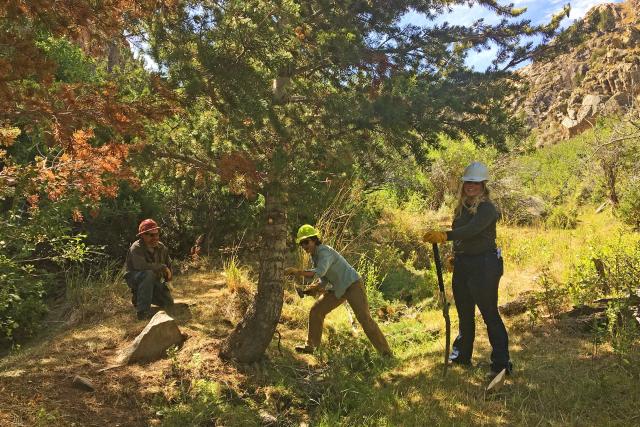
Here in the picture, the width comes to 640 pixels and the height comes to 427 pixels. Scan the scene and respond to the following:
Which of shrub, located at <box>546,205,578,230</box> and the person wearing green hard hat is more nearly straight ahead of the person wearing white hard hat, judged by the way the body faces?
the person wearing green hard hat

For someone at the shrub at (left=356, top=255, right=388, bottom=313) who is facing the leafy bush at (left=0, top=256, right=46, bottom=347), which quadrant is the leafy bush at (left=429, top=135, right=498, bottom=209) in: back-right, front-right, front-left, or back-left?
back-right

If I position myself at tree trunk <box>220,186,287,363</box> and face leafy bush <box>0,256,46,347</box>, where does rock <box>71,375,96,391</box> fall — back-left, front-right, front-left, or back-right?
front-left

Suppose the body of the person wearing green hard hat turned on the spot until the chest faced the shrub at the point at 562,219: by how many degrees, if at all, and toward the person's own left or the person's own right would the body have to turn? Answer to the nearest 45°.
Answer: approximately 135° to the person's own right

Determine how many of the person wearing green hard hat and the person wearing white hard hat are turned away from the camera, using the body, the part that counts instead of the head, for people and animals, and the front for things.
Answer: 0

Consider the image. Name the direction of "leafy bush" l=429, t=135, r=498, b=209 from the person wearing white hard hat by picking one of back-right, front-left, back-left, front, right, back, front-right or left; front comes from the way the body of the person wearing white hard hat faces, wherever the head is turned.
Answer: back-right

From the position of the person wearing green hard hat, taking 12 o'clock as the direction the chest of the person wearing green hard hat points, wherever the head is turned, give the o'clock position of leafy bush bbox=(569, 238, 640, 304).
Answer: The leafy bush is roughly at 6 o'clock from the person wearing green hard hat.

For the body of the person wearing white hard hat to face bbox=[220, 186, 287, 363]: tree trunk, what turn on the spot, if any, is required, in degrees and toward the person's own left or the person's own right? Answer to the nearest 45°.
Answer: approximately 45° to the person's own right

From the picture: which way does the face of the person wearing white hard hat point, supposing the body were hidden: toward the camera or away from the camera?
toward the camera

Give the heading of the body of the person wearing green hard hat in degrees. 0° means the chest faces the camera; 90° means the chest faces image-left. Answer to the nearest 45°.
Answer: approximately 90°

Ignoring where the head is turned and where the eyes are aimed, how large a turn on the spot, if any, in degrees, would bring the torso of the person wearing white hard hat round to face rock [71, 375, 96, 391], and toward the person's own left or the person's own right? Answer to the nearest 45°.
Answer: approximately 45° to the person's own right

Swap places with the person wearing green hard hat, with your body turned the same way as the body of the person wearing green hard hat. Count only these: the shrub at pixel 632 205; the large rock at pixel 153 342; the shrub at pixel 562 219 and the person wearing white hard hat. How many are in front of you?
1

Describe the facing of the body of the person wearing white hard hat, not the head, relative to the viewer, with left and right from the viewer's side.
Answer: facing the viewer and to the left of the viewer

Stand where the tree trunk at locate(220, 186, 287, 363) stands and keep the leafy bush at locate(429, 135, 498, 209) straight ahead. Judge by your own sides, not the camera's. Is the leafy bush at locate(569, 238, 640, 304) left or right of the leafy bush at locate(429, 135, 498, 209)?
right
